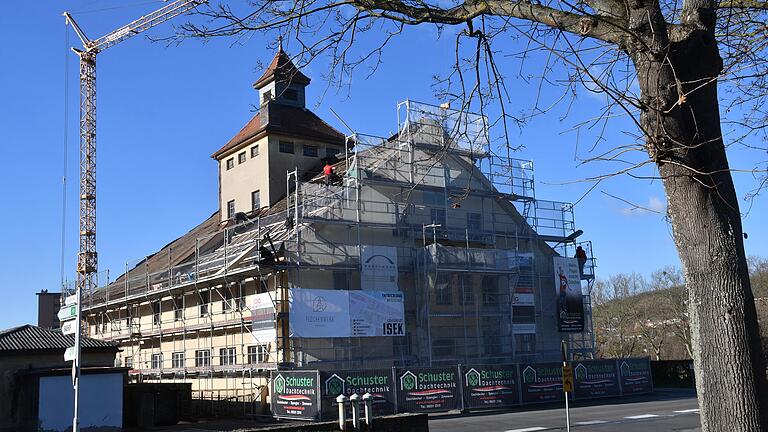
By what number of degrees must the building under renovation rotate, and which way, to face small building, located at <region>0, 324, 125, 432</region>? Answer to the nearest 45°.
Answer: approximately 90° to its right

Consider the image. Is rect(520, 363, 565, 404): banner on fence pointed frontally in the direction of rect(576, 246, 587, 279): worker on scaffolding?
no

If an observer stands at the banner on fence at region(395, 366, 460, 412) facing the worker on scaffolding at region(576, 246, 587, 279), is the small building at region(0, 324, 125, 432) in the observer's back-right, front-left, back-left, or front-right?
back-left

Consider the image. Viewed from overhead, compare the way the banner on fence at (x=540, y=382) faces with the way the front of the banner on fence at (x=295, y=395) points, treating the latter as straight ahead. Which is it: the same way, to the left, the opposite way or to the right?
the same way

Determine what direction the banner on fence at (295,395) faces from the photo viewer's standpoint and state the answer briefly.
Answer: facing the viewer and to the right of the viewer

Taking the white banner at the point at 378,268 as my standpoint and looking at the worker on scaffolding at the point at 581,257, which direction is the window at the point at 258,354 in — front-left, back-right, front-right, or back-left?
back-left

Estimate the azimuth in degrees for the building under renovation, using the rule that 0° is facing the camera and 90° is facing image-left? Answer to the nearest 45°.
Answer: approximately 315°

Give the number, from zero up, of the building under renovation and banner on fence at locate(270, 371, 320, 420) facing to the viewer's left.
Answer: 0

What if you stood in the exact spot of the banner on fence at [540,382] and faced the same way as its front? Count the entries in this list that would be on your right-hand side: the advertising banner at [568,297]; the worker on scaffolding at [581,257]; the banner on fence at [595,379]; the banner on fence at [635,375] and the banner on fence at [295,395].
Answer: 1

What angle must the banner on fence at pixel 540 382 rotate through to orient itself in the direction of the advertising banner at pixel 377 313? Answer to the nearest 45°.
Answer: approximately 135° to its right

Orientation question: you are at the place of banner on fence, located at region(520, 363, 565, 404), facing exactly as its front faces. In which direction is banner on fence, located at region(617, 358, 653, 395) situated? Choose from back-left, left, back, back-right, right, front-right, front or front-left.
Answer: left

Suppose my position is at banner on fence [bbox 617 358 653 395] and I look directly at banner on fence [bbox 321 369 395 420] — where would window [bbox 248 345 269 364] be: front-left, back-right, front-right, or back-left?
front-right

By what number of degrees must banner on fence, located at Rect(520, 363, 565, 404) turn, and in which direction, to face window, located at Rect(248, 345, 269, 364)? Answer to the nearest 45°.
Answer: approximately 135° to its right

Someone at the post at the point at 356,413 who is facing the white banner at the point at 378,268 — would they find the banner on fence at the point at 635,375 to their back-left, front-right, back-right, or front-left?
front-right

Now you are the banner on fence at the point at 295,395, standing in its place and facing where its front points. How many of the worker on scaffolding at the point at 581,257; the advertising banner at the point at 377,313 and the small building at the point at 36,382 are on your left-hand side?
2

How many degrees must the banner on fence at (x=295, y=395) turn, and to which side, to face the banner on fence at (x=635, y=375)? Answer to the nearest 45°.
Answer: approximately 90° to its left
